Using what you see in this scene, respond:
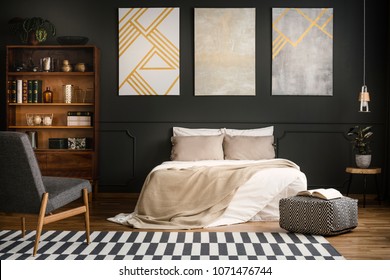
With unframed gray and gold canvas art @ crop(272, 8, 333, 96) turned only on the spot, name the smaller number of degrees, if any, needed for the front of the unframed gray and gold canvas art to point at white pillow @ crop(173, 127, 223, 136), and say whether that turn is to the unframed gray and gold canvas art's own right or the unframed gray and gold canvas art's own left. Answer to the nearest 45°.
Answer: approximately 90° to the unframed gray and gold canvas art's own right

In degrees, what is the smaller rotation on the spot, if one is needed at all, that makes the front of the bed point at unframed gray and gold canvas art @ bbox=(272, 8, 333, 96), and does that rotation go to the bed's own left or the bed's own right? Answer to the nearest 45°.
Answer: approximately 135° to the bed's own left

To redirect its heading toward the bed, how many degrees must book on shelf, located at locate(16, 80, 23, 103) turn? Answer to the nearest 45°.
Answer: approximately 45° to its left

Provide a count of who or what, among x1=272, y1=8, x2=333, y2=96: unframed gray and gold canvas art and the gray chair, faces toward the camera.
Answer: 1

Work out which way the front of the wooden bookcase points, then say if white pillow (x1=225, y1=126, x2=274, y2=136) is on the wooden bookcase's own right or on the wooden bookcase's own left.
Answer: on the wooden bookcase's own left

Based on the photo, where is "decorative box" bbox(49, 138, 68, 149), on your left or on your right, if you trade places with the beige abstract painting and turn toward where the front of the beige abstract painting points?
on your right

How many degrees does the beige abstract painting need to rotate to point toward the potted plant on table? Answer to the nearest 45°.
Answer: approximately 90° to its left

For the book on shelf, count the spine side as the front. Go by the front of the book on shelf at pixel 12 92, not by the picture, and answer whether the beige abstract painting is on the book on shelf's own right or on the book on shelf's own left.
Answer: on the book on shelf's own left

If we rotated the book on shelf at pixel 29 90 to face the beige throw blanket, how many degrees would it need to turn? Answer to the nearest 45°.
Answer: approximately 45° to its left

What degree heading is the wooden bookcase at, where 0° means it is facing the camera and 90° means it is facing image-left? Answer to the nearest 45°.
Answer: approximately 0°

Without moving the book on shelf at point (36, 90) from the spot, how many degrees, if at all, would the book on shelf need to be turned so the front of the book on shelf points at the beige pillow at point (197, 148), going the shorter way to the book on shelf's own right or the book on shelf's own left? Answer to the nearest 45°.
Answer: approximately 45° to the book on shelf's own left
